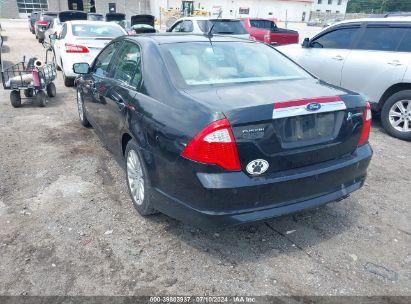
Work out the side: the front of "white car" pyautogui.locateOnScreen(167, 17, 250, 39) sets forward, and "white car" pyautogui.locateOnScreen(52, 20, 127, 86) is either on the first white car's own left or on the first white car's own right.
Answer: on the first white car's own left

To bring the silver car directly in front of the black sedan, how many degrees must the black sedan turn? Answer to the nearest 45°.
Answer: approximately 90° to its right

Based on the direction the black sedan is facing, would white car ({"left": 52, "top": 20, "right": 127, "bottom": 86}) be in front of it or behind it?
in front

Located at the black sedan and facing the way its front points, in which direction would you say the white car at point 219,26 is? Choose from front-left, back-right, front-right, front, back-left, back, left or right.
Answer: front-right

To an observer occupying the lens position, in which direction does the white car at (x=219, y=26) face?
facing away from the viewer and to the left of the viewer

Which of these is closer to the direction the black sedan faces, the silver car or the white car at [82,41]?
the white car

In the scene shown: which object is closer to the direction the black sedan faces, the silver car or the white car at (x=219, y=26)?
the white car

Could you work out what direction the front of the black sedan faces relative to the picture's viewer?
facing away from the viewer and to the left of the viewer
